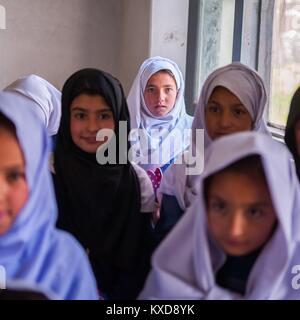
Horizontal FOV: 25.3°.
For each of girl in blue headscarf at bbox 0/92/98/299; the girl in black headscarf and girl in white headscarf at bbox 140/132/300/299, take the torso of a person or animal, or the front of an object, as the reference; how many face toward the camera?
3

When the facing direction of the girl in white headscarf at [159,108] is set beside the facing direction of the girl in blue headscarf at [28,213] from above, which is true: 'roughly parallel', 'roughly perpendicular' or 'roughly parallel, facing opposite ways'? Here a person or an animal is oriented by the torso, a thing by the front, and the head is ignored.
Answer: roughly parallel

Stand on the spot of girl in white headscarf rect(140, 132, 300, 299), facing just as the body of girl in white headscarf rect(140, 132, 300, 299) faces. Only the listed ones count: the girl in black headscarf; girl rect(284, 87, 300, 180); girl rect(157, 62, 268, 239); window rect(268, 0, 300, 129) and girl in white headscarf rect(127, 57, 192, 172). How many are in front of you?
0

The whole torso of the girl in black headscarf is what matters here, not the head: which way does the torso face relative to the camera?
toward the camera

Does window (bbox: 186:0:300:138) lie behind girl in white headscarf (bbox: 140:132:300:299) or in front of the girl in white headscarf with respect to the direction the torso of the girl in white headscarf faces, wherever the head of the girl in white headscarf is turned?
behind

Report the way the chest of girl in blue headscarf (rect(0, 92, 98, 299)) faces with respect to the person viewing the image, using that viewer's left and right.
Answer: facing the viewer

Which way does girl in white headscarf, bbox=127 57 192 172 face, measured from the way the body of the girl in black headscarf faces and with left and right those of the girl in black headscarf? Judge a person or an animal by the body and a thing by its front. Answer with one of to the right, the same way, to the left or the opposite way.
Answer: the same way

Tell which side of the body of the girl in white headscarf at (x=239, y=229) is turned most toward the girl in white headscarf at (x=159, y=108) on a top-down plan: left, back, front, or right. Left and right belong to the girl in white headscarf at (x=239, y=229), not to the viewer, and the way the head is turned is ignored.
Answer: back

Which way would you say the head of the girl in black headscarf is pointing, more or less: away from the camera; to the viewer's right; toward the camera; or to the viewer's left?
toward the camera

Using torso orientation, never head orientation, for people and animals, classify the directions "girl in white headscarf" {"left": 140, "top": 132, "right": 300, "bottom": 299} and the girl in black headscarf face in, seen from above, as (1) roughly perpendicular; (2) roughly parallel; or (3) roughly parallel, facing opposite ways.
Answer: roughly parallel

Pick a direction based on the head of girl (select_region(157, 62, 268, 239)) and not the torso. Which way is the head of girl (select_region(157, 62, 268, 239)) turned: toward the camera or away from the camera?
toward the camera

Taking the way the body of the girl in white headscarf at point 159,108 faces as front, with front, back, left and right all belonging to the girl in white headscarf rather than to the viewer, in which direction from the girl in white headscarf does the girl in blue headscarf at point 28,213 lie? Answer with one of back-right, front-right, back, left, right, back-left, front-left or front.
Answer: front

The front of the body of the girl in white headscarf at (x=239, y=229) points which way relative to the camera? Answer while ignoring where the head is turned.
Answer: toward the camera

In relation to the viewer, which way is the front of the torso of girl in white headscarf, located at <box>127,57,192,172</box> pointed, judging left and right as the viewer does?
facing the viewer

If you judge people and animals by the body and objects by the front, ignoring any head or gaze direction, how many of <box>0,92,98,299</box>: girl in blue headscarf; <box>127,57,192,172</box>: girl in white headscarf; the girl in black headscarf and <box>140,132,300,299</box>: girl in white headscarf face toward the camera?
4

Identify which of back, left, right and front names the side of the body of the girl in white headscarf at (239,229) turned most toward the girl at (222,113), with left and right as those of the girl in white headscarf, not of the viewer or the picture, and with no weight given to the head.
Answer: back

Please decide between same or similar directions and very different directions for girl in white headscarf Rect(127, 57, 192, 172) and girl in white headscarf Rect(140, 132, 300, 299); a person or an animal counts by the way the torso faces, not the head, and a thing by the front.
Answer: same or similar directions

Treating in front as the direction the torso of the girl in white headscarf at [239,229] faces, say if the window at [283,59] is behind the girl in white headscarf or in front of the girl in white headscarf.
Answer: behind

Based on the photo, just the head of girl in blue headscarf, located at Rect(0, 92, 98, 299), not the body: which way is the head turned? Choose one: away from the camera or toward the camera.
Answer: toward the camera
